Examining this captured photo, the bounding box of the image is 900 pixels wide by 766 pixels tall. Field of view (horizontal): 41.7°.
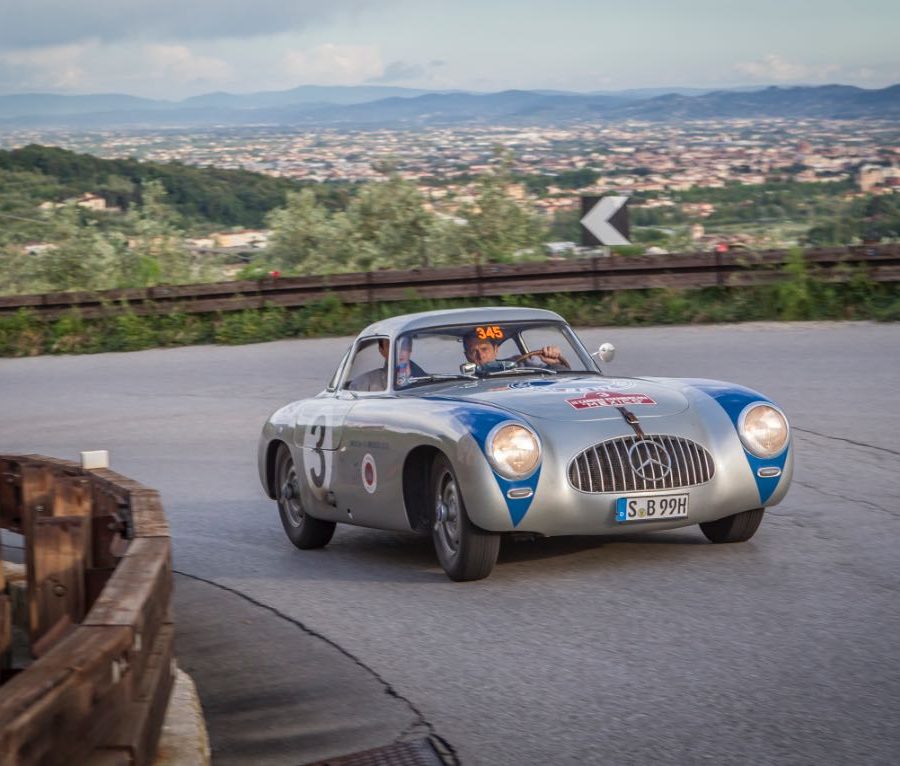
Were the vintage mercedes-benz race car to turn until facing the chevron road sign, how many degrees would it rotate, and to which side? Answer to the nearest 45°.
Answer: approximately 135° to its left

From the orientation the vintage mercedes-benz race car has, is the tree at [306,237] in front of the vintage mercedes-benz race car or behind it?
behind

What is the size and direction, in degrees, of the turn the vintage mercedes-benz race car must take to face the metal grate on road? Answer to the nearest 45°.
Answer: approximately 45° to its right

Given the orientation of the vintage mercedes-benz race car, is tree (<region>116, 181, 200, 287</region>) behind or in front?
behind

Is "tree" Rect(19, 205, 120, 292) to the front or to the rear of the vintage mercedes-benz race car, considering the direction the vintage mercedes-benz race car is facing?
to the rear

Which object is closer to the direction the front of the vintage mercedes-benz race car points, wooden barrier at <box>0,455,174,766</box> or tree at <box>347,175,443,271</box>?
the wooden barrier

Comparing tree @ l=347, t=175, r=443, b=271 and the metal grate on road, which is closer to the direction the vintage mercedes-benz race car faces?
the metal grate on road

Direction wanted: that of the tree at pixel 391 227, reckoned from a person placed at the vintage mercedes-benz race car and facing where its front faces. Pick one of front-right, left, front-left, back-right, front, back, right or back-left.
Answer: back-left

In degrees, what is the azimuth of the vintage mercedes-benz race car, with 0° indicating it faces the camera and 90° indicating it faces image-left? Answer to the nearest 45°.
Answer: approximately 315°

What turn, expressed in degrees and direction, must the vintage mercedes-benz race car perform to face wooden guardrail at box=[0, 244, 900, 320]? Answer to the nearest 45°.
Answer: approximately 135° to its left

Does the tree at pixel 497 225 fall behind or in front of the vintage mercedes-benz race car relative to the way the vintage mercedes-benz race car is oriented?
behind
